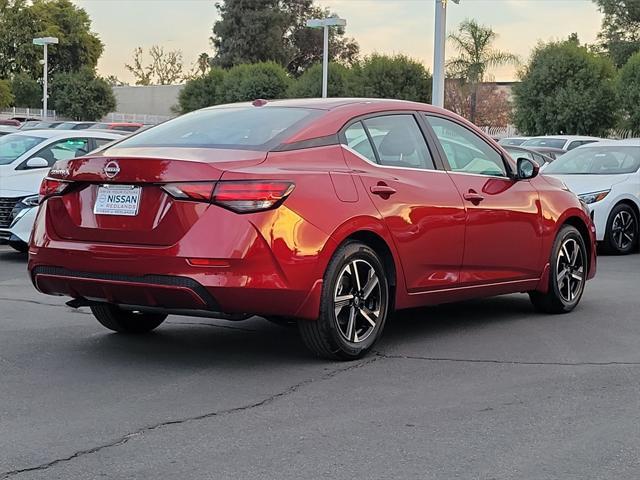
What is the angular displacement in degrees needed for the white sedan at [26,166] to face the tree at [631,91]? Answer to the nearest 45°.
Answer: approximately 180°

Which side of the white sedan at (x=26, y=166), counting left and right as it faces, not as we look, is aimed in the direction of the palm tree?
back

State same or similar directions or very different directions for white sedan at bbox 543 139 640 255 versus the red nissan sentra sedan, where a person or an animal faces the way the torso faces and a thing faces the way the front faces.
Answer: very different directions

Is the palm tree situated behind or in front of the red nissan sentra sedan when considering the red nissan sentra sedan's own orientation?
in front

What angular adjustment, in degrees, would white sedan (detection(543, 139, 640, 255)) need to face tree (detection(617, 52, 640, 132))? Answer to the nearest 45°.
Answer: approximately 135° to its right

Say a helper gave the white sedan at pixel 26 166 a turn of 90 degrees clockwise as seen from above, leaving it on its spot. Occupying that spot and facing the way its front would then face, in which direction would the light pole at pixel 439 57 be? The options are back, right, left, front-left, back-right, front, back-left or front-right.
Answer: right

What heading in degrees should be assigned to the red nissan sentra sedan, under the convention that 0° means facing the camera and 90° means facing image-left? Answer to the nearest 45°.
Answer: approximately 225°

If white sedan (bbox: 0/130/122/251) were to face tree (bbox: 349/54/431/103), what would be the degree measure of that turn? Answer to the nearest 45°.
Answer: approximately 180°

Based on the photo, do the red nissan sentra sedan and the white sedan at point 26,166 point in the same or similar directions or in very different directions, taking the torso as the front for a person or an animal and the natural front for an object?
very different directions

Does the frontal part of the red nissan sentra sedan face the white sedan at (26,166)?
no

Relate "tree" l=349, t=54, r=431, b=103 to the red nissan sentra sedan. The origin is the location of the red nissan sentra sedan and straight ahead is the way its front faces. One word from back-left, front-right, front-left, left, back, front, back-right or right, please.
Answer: front-left

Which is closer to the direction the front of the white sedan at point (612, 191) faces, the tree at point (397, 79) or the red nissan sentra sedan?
the red nissan sentra sedan

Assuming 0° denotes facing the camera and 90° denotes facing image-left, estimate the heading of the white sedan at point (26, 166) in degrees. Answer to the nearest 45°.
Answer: approximately 45°

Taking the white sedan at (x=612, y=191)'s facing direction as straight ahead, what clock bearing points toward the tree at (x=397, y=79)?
The tree is roughly at 4 o'clock from the white sedan.

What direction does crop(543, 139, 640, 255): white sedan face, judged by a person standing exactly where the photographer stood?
facing the viewer and to the left of the viewer

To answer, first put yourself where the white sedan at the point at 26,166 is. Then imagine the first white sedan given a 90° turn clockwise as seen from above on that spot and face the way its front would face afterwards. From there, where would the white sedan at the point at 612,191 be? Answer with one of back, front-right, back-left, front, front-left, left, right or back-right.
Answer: back-right
